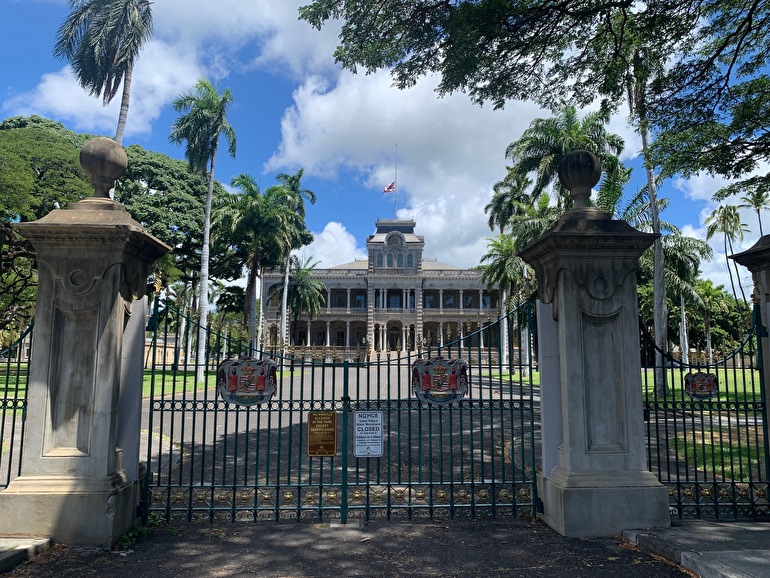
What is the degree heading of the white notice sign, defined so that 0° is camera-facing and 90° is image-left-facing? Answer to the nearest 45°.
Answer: approximately 0°

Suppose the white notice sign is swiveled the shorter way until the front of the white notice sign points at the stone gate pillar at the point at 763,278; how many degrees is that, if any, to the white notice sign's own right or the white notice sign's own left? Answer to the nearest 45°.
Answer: approximately 90° to the white notice sign's own left

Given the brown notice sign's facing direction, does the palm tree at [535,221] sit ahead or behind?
behind

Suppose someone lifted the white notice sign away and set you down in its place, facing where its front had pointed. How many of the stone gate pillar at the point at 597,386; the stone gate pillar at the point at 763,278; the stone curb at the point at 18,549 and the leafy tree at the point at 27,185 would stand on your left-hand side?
2

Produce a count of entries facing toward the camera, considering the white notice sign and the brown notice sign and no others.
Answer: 2

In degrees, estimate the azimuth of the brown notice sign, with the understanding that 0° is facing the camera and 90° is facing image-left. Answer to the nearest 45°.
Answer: approximately 0°

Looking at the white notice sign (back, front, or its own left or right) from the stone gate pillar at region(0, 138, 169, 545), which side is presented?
right

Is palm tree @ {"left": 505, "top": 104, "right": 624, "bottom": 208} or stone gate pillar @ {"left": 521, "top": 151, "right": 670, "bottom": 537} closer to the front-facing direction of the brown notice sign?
the stone gate pillar
